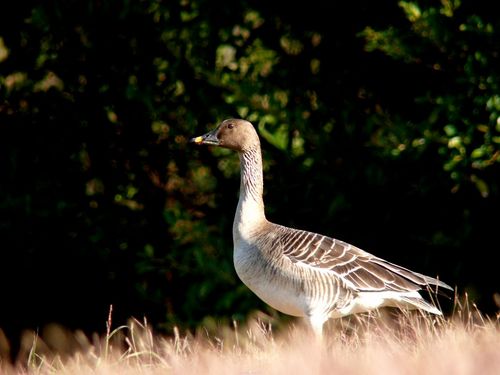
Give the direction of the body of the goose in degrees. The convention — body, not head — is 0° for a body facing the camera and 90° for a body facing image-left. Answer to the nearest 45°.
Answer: approximately 90°
